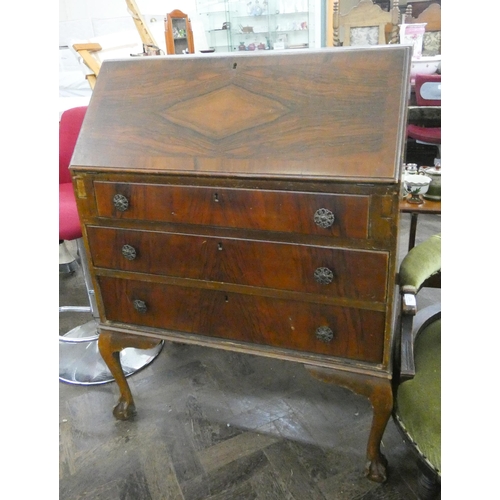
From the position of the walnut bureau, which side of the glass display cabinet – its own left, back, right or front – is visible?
front

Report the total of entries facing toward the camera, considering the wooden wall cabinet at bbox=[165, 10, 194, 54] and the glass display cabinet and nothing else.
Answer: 2

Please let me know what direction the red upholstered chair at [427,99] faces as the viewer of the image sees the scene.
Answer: facing the viewer and to the left of the viewer

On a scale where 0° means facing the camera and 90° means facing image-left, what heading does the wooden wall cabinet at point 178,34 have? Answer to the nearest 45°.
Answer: approximately 0°

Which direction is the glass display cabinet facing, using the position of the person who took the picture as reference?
facing the viewer

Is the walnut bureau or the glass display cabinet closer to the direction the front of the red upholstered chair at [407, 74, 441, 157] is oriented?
the walnut bureau

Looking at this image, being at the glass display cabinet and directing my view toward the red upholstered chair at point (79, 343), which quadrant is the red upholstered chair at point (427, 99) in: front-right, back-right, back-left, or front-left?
front-left

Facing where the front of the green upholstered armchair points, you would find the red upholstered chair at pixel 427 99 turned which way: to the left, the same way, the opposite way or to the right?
the same way

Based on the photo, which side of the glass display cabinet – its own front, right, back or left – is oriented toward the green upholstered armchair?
front

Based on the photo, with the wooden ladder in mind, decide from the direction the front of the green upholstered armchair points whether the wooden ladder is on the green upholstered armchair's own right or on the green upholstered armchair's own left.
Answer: on the green upholstered armchair's own right
